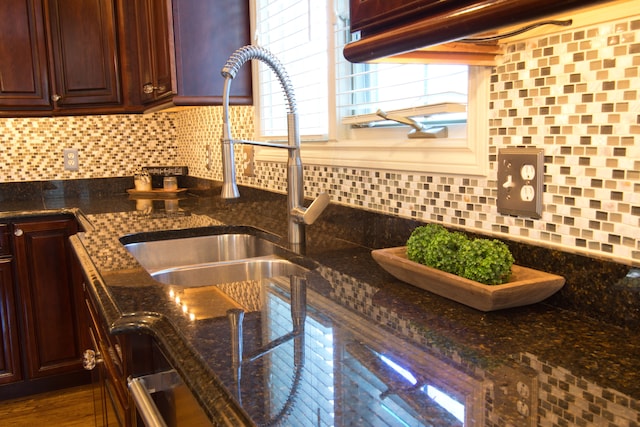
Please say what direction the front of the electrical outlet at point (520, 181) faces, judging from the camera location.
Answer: facing the viewer and to the left of the viewer

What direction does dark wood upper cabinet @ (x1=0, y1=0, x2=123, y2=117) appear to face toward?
toward the camera

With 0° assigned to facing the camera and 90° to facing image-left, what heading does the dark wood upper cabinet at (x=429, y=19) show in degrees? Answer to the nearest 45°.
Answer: approximately 45°

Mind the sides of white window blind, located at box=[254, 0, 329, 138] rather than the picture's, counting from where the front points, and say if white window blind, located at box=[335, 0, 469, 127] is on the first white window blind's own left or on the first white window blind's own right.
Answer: on the first white window blind's own left

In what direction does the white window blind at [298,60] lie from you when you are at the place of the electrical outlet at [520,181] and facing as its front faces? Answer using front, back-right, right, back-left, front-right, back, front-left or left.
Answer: right

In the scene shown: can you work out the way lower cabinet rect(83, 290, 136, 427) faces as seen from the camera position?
facing to the left of the viewer

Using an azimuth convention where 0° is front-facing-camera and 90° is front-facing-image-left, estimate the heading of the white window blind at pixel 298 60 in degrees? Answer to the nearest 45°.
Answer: approximately 45°

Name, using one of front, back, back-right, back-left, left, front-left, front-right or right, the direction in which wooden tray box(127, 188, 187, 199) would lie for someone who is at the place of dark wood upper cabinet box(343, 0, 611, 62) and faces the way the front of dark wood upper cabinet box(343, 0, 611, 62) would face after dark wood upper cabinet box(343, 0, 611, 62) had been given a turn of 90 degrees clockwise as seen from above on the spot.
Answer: front
